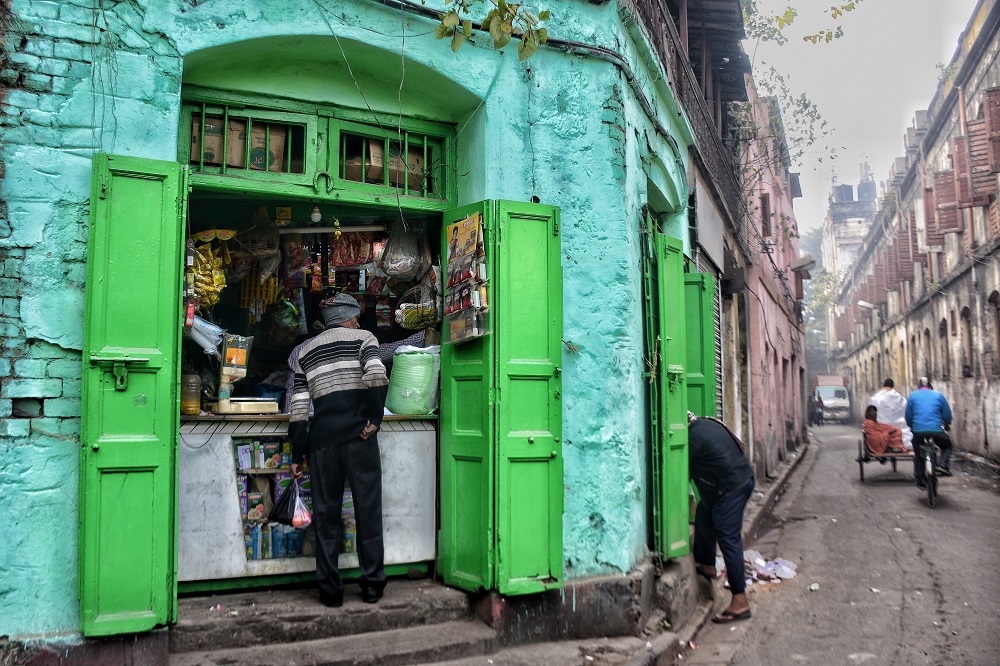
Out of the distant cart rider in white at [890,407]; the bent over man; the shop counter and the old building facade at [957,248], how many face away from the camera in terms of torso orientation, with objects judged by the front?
1

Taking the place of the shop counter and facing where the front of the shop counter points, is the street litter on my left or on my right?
on my left

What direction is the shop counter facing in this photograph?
toward the camera

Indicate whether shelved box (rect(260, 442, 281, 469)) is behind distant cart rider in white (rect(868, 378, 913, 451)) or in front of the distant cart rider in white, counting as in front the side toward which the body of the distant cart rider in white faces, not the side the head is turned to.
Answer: behind

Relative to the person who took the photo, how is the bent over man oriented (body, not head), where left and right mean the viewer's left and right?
facing to the left of the viewer

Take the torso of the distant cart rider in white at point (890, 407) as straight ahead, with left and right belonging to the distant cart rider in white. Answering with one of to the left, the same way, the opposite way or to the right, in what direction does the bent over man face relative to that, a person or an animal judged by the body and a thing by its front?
to the left

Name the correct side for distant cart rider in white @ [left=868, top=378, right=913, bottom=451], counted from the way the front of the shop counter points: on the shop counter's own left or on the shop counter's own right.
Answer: on the shop counter's own left

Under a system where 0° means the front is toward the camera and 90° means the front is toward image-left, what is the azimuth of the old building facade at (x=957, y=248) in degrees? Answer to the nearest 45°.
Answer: approximately 90°

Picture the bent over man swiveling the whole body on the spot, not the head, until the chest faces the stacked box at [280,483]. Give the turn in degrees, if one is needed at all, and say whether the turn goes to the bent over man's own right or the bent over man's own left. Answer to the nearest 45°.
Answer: approximately 45° to the bent over man's own left

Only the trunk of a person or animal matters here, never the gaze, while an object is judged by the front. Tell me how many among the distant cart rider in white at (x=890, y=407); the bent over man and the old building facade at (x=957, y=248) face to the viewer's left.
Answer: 2

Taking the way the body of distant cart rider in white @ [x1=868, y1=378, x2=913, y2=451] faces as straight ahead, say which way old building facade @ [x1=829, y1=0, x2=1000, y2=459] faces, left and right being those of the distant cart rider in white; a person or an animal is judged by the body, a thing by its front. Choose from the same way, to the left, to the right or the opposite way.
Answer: to the left

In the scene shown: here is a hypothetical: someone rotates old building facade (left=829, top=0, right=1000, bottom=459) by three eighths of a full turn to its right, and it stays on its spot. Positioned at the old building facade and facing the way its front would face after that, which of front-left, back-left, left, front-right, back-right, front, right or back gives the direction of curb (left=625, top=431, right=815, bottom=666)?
back-right

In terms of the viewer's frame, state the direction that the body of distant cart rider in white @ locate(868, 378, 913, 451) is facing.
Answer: away from the camera
